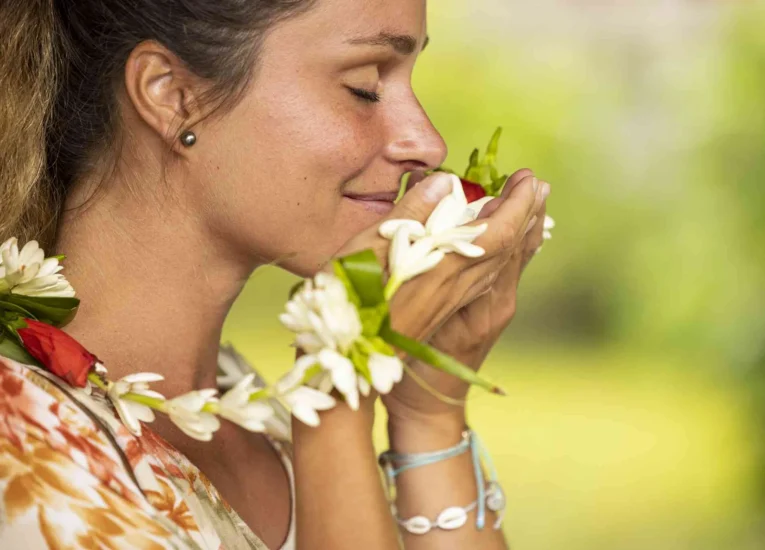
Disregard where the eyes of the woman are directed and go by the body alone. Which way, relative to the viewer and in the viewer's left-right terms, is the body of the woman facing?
facing to the right of the viewer

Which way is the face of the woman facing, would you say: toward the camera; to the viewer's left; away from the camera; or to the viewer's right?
to the viewer's right
